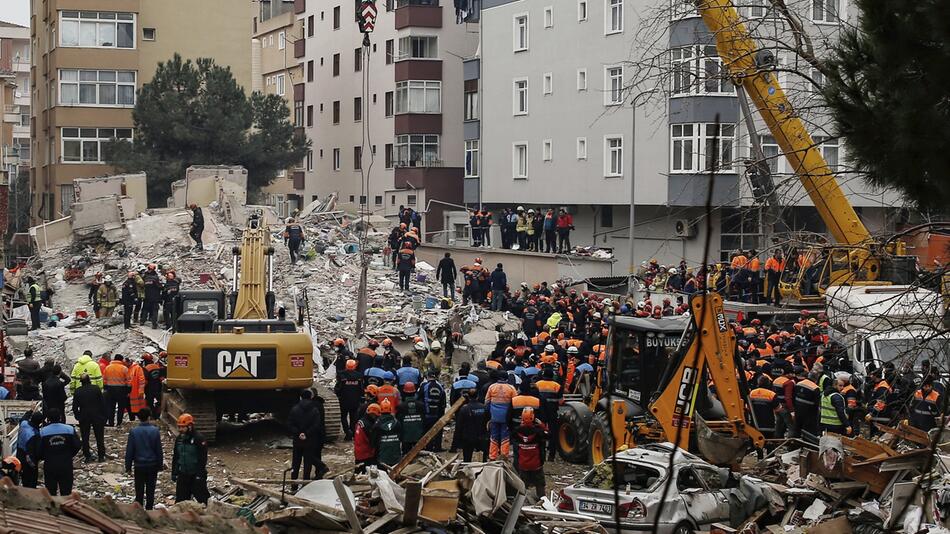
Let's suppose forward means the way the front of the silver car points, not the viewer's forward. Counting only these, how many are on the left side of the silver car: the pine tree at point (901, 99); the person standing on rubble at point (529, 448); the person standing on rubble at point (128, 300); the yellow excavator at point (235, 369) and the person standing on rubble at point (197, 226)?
4

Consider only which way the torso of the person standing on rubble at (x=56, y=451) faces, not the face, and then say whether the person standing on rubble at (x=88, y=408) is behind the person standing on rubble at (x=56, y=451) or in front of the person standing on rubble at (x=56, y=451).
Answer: in front

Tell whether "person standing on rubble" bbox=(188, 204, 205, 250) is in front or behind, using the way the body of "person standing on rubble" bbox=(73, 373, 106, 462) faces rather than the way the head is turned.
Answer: in front

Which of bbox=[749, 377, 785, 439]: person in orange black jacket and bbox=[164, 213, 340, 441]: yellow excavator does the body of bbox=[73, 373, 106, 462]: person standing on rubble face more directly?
the yellow excavator

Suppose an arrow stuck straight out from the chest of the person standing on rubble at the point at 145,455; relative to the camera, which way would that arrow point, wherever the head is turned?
away from the camera

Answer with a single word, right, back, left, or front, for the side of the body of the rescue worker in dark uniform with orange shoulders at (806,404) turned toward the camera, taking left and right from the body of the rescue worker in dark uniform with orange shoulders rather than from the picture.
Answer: back

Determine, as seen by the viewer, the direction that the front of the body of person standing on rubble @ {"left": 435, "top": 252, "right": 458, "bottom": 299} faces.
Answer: away from the camera

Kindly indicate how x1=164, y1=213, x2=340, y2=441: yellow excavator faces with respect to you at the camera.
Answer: facing away from the viewer

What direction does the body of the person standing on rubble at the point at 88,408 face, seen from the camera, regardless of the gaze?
away from the camera
